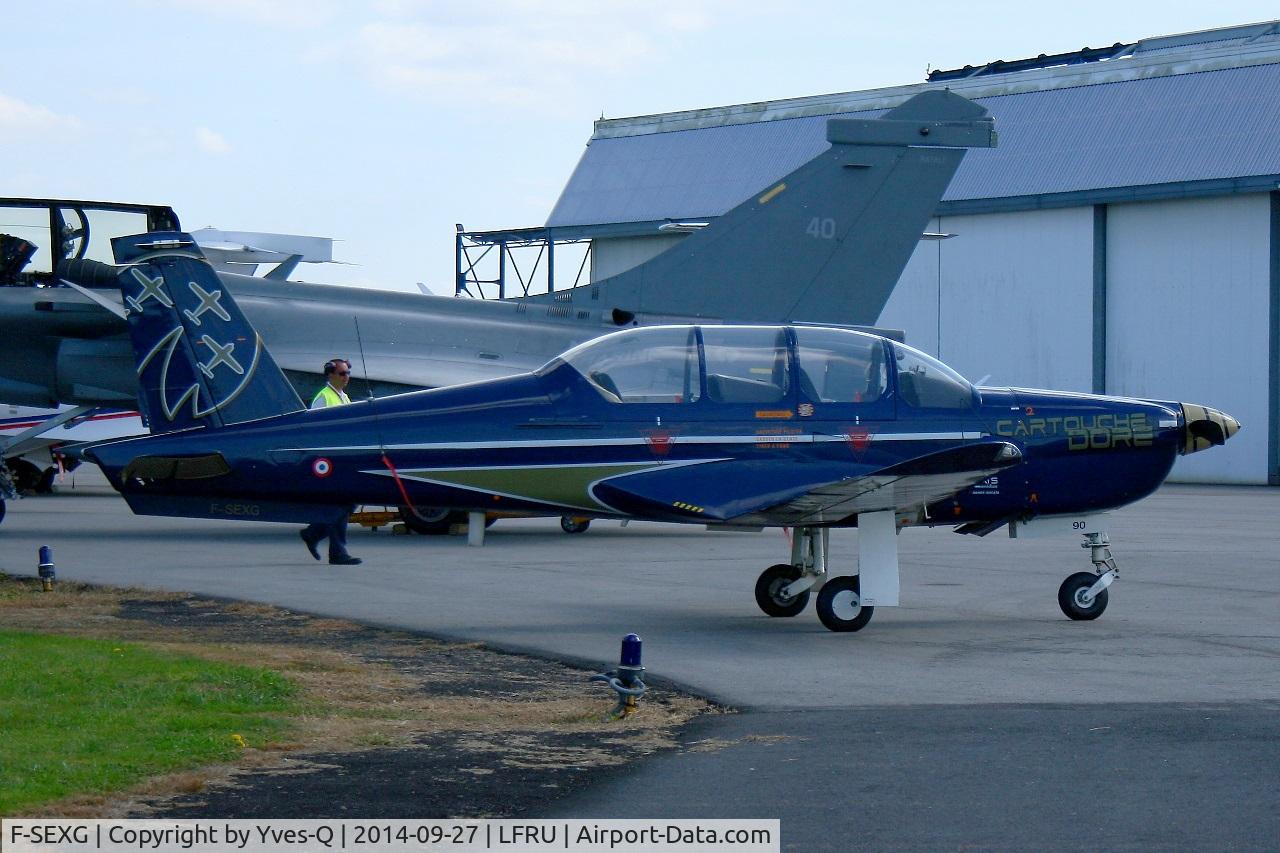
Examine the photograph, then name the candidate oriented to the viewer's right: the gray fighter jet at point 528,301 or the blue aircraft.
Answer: the blue aircraft

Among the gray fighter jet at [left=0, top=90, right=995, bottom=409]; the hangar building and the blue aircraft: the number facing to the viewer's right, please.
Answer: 1

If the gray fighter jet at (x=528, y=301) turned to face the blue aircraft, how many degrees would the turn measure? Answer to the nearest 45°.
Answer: approximately 90° to its left

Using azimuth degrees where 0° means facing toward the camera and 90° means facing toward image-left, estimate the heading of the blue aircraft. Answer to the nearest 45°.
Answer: approximately 270°

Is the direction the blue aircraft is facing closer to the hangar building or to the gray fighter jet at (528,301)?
the hangar building

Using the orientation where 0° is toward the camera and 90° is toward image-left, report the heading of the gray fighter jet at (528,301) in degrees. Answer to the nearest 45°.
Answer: approximately 90°

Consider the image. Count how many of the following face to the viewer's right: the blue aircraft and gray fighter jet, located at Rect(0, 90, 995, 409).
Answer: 1

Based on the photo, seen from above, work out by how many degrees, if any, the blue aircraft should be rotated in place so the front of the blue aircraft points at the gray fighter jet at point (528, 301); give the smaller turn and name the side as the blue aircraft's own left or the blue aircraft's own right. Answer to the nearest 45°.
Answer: approximately 90° to the blue aircraft's own left

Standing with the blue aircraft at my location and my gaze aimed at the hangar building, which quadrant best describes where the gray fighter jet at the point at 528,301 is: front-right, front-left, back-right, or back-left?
front-left

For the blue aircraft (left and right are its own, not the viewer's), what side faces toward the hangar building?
left

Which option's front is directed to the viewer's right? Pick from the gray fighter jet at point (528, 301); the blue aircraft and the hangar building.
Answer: the blue aircraft

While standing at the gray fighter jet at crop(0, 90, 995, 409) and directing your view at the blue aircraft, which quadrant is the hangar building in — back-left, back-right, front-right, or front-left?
back-left
